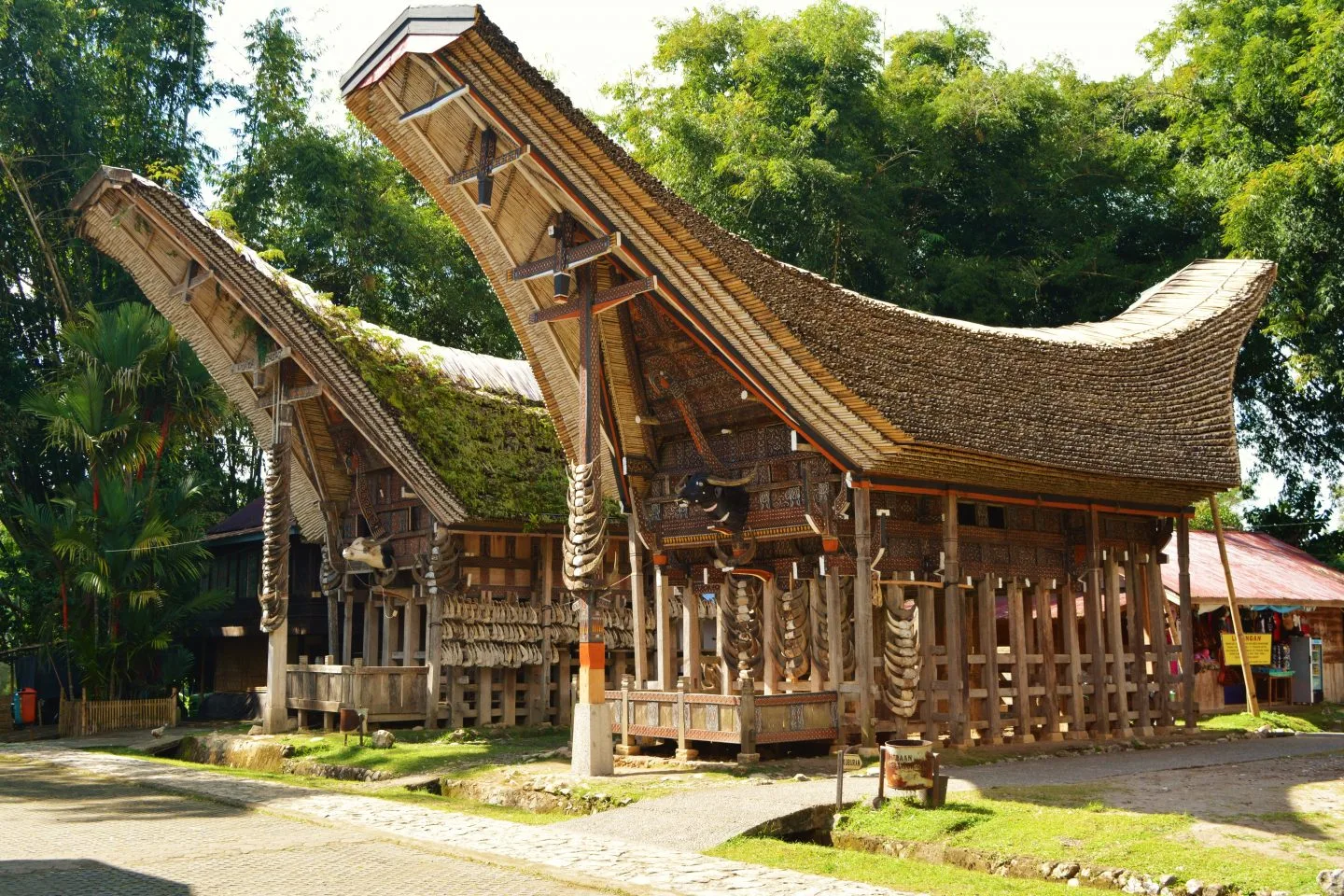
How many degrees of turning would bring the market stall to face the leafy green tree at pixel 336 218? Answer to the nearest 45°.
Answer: approximately 90° to its right

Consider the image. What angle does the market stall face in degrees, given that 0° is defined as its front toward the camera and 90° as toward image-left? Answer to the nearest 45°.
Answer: approximately 0°

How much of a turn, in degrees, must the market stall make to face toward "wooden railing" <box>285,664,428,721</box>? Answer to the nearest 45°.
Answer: approximately 45° to its right

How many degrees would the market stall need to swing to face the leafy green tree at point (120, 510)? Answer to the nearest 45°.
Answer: approximately 45° to its right

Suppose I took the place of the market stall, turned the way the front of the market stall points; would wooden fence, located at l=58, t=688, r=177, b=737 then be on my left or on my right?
on my right

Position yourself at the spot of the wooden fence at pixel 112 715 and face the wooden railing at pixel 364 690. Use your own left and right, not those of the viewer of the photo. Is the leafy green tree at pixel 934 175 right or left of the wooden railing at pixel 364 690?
left
